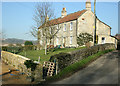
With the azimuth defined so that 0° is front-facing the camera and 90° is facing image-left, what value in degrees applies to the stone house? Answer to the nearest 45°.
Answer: approximately 45°

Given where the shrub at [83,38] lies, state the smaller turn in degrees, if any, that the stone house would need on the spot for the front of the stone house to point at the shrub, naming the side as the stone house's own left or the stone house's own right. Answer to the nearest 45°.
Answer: approximately 45° to the stone house's own left
